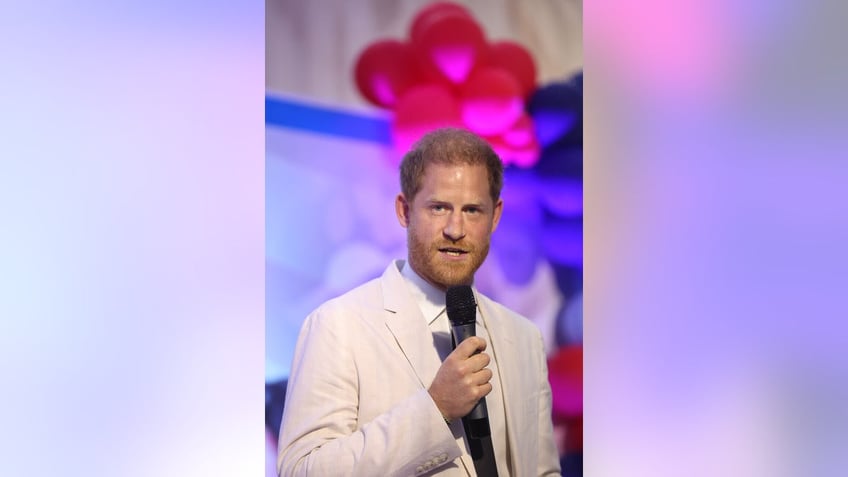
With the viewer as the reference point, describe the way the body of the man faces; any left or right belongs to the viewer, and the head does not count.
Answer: facing the viewer and to the right of the viewer

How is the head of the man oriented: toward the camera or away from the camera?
toward the camera
